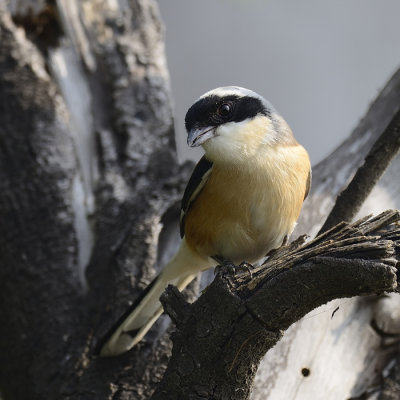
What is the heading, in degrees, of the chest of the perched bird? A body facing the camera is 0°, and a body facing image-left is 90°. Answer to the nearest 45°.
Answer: approximately 315°

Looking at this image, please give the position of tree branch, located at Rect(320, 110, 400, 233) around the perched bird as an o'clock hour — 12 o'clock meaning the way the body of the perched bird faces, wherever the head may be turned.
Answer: The tree branch is roughly at 11 o'clock from the perched bird.
